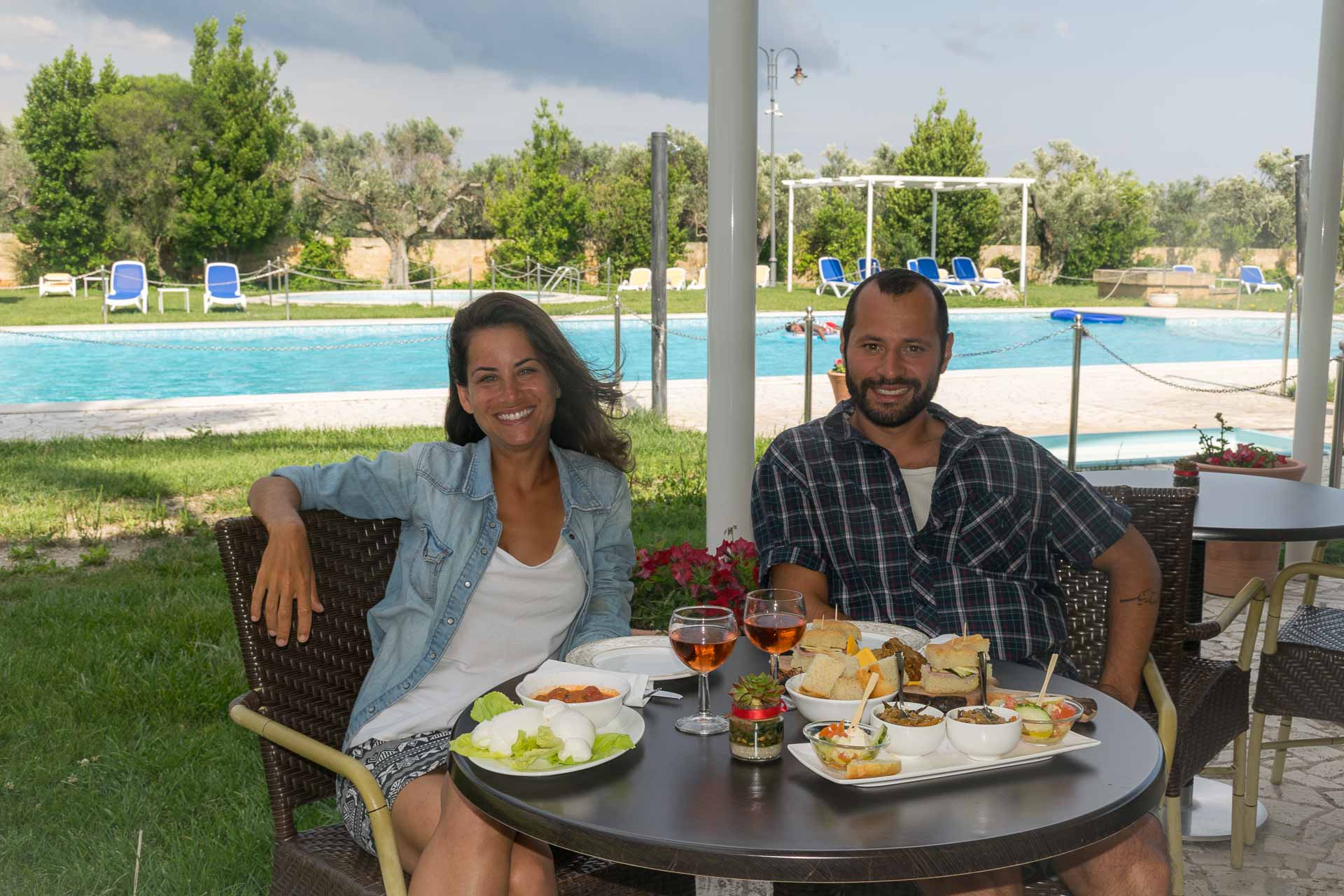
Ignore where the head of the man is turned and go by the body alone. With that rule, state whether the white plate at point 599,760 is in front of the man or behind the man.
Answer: in front

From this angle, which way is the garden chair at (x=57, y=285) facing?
toward the camera

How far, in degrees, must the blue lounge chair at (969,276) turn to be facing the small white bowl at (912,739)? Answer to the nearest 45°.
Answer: approximately 45° to its right

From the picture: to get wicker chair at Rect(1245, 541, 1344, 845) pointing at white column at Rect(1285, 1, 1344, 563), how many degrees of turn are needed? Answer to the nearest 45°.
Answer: approximately 90° to its right

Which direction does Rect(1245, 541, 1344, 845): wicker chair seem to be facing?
to the viewer's left

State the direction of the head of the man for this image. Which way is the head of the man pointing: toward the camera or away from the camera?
toward the camera

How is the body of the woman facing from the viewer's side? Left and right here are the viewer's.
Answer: facing the viewer and to the right of the viewer

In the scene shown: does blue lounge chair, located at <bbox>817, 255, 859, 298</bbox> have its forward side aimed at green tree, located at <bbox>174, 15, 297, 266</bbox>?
no

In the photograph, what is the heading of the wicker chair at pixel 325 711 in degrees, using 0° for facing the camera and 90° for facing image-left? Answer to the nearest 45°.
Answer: approximately 315°

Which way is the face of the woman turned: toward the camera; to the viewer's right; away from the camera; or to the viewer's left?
toward the camera

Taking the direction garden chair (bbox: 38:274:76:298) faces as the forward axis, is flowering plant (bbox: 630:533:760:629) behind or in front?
in front

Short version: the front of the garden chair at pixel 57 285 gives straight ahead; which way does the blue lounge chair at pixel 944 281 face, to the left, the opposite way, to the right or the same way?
the same way

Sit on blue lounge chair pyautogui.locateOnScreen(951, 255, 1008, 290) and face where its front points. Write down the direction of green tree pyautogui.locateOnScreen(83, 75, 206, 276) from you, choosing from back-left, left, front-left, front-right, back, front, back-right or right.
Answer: back-right
